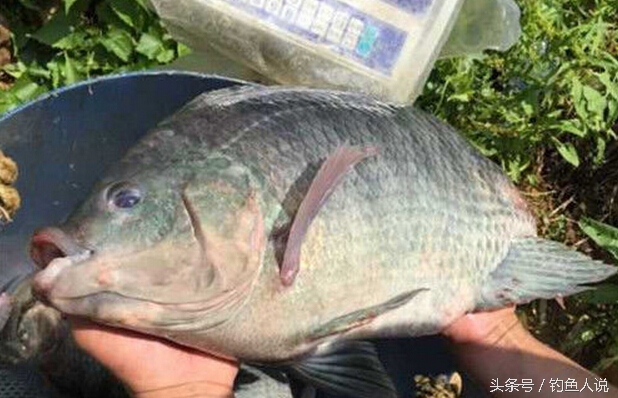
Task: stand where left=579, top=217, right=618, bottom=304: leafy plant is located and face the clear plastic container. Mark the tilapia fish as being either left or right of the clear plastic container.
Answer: left

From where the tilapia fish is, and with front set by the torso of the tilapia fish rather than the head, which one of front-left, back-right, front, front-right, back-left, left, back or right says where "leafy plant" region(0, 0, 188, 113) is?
front-right

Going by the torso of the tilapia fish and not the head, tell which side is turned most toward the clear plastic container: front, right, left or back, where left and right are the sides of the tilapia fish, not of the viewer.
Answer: right

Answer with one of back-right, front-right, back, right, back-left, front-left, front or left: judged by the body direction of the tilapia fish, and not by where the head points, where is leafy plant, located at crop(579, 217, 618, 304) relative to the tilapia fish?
back-right

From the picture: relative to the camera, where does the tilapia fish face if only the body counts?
to the viewer's left

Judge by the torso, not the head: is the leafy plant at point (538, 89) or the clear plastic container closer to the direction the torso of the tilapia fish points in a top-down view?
the clear plastic container

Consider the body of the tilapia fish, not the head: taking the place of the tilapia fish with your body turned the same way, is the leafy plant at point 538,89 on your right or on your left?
on your right
